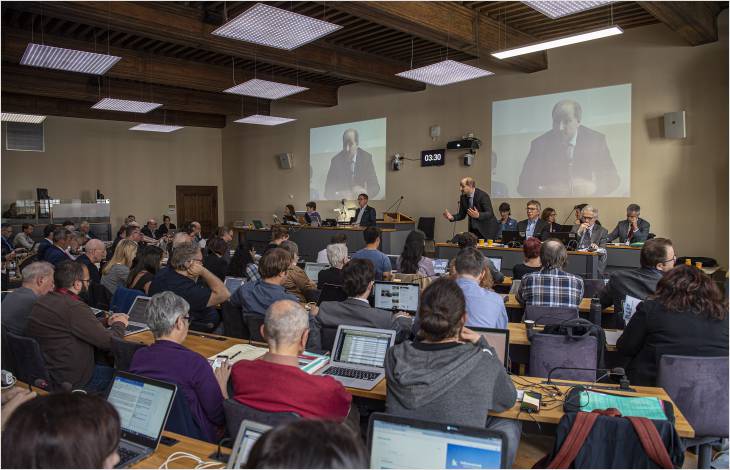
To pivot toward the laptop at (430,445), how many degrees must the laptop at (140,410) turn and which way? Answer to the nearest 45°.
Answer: approximately 90° to its left

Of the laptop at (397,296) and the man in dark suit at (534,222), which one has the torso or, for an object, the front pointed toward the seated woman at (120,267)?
the man in dark suit

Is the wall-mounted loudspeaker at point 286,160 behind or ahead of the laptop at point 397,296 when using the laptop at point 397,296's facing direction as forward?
behind

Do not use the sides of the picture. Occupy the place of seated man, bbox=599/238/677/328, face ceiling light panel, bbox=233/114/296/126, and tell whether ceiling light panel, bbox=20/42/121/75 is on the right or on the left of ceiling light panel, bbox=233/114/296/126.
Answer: left

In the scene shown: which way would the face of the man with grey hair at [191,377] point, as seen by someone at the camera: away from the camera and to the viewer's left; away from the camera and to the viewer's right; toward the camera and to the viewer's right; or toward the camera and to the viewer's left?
away from the camera and to the viewer's right

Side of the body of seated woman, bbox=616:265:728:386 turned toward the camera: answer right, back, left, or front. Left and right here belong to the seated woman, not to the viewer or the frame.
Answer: back

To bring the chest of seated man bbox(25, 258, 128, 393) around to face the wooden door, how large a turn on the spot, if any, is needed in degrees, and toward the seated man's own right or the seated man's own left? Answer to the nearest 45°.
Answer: approximately 45° to the seated man's own left

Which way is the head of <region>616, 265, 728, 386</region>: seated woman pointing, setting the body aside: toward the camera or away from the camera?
away from the camera

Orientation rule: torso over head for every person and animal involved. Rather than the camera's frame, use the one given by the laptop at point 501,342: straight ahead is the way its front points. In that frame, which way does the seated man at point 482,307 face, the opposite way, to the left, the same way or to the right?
the opposite way

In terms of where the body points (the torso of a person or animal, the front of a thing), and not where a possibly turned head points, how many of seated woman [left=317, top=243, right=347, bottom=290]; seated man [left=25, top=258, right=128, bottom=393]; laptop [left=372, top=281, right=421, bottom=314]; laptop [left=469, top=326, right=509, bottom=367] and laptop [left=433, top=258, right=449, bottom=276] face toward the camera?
3

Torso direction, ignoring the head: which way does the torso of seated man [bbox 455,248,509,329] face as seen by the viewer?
away from the camera

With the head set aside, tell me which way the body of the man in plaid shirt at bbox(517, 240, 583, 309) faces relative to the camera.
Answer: away from the camera

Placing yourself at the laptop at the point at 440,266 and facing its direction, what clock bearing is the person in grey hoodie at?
The person in grey hoodie is roughly at 12 o'clock from the laptop.

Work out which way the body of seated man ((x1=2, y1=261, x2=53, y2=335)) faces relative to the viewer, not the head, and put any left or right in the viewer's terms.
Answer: facing away from the viewer and to the right of the viewer
